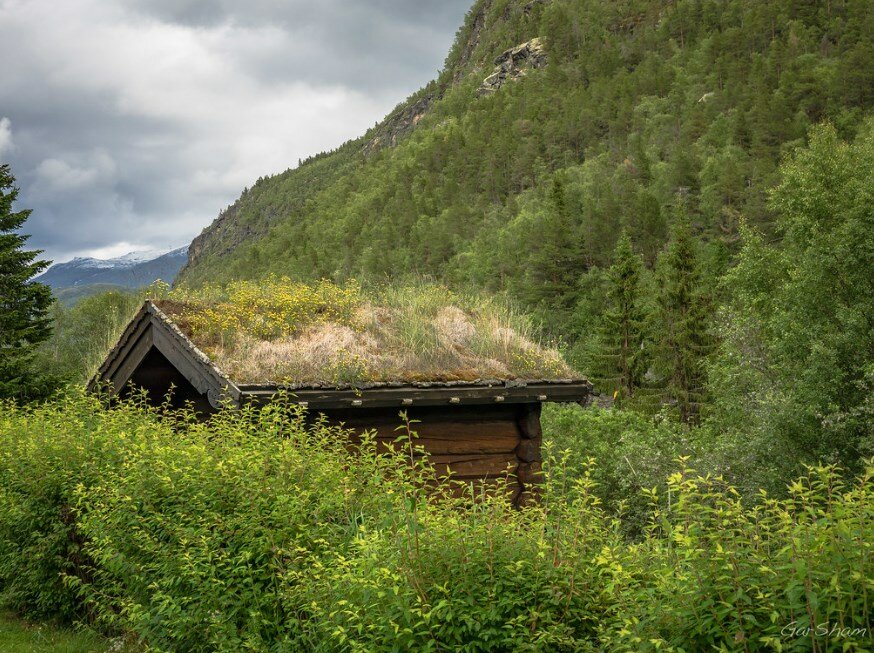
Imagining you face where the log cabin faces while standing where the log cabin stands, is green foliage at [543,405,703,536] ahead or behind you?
behind

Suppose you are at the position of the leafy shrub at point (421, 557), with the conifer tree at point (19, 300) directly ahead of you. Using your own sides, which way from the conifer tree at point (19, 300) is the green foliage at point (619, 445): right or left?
right

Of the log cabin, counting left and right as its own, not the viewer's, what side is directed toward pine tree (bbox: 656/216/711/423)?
back

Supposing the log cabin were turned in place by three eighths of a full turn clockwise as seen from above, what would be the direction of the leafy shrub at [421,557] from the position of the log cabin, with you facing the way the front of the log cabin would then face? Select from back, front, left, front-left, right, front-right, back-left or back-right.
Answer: back

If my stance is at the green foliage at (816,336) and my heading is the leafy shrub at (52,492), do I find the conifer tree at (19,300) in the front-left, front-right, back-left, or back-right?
front-right

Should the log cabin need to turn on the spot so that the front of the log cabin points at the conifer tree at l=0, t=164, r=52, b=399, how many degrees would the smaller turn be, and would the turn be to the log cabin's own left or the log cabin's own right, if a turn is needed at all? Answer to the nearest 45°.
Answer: approximately 90° to the log cabin's own right

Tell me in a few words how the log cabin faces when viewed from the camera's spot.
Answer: facing the viewer and to the left of the viewer

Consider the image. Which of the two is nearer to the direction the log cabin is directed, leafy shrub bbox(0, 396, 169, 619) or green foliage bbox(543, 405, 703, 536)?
the leafy shrub

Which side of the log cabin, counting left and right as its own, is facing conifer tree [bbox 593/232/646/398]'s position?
back

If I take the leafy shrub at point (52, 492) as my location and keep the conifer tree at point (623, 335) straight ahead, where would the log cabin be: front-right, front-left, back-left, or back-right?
front-right

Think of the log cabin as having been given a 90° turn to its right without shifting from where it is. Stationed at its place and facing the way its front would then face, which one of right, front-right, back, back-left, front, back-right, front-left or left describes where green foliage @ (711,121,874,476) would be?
right
